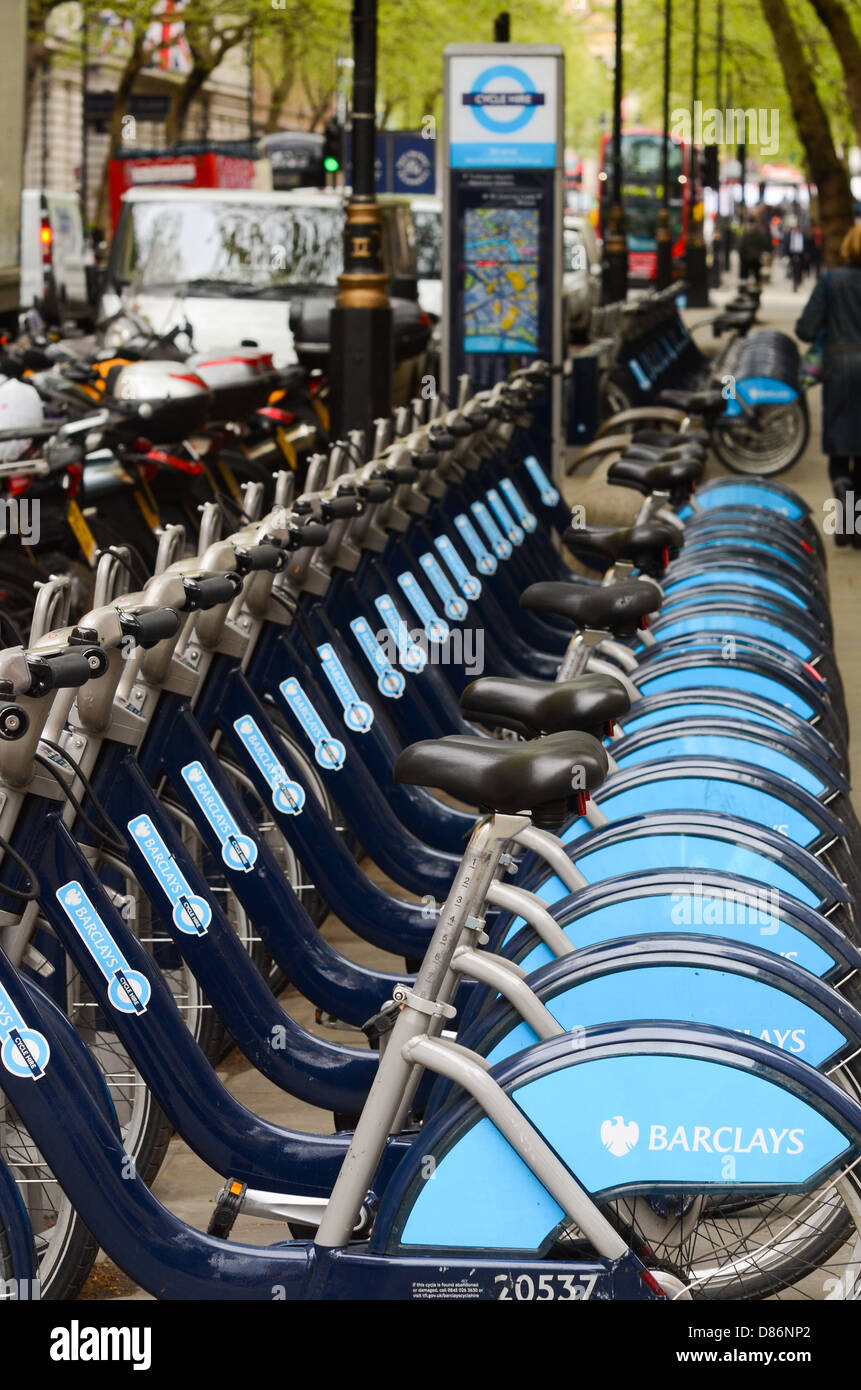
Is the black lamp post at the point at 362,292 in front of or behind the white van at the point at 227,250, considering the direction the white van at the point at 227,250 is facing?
in front

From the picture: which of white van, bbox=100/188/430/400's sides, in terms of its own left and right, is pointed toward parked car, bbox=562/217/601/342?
back

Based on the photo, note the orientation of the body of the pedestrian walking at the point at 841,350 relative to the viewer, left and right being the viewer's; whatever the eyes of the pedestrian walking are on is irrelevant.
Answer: facing away from the viewer

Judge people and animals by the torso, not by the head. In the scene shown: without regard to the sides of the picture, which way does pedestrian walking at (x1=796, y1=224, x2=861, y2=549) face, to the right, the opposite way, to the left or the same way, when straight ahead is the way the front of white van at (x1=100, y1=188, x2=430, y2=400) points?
the opposite way

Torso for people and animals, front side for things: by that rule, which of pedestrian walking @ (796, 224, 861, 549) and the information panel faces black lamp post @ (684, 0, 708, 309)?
the pedestrian walking

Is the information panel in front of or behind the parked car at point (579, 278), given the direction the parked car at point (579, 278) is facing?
in front

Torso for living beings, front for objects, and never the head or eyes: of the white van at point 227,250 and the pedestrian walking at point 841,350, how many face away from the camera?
1

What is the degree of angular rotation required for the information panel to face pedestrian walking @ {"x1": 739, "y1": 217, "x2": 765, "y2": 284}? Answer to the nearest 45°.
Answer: approximately 180°

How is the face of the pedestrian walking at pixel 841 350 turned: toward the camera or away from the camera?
away from the camera
